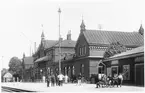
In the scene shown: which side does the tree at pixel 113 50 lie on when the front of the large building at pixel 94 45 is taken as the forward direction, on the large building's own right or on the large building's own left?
on the large building's own left

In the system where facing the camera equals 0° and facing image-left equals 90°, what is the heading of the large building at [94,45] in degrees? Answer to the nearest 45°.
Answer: approximately 45°

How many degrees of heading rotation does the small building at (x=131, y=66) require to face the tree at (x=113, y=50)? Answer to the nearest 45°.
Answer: approximately 135° to its right

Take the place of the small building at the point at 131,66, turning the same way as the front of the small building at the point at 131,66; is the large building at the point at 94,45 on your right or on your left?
on your right
